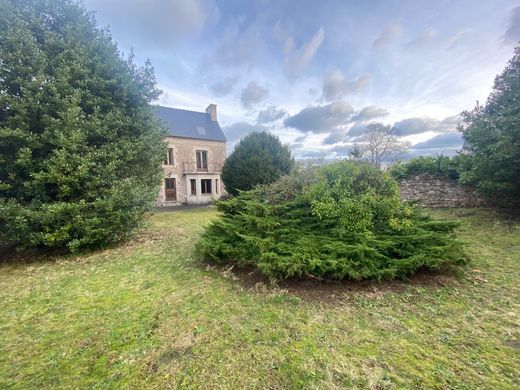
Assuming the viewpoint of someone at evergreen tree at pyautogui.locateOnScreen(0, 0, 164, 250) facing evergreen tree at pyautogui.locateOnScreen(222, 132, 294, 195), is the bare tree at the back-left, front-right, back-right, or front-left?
front-right

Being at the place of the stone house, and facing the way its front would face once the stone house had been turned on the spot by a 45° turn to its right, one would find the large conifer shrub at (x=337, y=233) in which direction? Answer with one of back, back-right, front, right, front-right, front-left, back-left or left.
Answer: front-left

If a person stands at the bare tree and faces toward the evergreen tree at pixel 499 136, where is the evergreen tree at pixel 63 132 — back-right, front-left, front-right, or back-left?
front-right

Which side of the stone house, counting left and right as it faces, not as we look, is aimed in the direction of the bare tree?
left

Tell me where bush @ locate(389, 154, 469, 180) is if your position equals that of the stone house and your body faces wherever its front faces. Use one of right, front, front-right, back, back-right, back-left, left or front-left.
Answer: front-left

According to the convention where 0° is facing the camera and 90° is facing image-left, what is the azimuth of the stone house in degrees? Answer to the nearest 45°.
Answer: approximately 0°

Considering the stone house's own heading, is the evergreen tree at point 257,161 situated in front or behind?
in front

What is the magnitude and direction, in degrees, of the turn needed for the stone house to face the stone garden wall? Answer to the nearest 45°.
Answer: approximately 45° to its left

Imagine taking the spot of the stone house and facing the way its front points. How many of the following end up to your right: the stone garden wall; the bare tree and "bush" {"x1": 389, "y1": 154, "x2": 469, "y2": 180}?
0

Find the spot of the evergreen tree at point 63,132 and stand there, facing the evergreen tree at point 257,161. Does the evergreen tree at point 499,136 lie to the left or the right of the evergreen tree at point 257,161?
right

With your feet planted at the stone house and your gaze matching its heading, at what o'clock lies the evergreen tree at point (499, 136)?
The evergreen tree is roughly at 11 o'clock from the stone house.

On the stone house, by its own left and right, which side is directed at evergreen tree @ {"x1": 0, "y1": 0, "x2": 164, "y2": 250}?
front

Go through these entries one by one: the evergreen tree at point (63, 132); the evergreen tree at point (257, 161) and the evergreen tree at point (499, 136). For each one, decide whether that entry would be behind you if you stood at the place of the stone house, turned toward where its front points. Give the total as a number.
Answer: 0

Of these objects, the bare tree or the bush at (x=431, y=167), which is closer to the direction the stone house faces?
the bush

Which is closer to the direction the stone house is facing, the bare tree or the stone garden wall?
the stone garden wall
